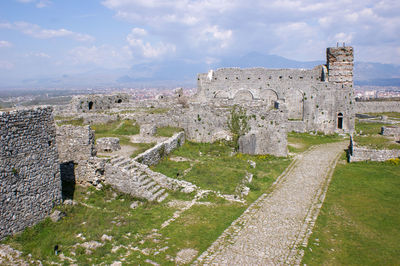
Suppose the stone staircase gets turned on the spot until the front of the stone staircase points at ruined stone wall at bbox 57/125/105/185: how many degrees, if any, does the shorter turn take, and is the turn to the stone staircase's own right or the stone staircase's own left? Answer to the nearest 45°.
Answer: approximately 180°

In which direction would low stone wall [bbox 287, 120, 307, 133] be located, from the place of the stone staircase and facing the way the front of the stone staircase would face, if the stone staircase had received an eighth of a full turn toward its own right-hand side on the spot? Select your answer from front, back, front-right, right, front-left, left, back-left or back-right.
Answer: back-left

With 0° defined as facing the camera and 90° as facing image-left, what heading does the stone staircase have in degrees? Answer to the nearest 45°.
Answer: approximately 315°

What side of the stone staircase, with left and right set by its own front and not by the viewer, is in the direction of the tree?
left

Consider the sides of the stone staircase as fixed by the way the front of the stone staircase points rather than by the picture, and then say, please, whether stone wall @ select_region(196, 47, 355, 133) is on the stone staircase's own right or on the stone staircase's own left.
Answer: on the stone staircase's own left
